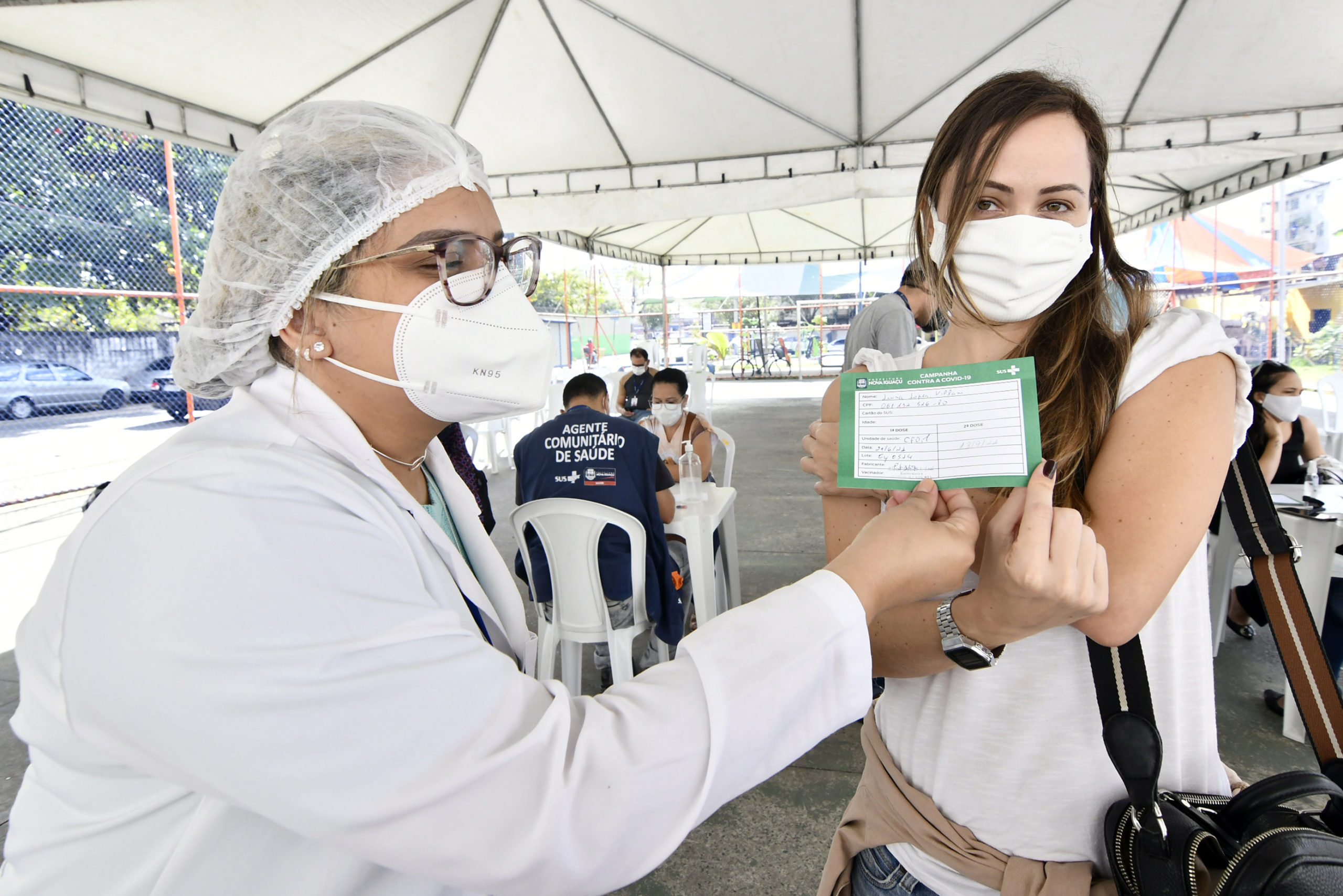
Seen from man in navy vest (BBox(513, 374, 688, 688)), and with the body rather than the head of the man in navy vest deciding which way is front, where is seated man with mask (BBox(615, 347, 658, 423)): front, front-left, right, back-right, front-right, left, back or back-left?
front

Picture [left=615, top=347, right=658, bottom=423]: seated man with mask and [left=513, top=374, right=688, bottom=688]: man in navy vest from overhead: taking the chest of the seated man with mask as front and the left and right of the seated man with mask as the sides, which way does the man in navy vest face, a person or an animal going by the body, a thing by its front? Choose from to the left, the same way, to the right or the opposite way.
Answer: the opposite way

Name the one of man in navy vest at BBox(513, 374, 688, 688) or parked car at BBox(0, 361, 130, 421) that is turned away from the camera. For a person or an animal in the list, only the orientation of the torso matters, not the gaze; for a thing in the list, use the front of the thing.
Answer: the man in navy vest

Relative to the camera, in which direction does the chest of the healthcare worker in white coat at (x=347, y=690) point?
to the viewer's right

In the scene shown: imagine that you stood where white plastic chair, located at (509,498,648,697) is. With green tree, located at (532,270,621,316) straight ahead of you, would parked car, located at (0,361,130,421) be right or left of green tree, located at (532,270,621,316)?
left

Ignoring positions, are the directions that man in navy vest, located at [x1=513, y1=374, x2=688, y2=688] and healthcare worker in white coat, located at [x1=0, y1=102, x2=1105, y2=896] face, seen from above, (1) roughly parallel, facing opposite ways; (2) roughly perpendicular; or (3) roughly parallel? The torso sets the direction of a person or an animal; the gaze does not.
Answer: roughly perpendicular

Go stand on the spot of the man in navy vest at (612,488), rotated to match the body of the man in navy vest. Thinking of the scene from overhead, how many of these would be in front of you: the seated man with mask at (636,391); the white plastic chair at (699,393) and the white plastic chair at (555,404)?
3

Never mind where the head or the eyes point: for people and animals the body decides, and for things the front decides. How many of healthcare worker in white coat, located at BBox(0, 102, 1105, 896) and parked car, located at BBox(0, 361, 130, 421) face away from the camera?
0
